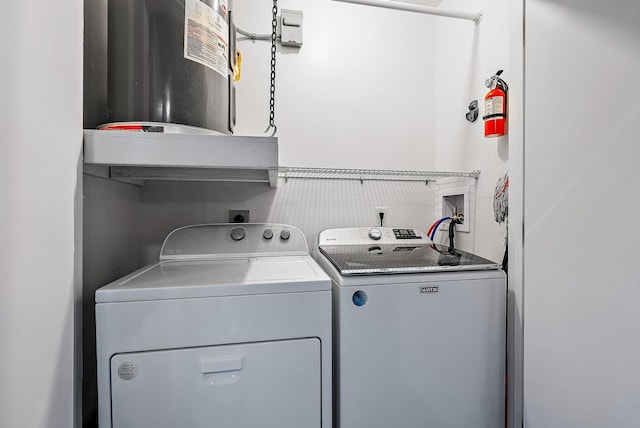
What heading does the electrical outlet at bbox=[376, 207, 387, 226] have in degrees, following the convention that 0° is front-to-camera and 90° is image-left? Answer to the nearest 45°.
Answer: approximately 0°

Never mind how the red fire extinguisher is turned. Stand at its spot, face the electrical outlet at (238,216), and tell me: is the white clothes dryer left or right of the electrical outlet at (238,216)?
left

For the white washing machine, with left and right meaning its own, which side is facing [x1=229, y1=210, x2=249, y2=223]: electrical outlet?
right

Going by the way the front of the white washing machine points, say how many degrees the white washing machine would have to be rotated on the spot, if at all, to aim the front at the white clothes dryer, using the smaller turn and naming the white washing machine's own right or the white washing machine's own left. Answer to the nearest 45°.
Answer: approximately 45° to the white washing machine's own right

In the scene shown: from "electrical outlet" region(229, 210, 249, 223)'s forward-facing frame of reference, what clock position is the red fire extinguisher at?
The red fire extinguisher is roughly at 10 o'clock from the electrical outlet.
